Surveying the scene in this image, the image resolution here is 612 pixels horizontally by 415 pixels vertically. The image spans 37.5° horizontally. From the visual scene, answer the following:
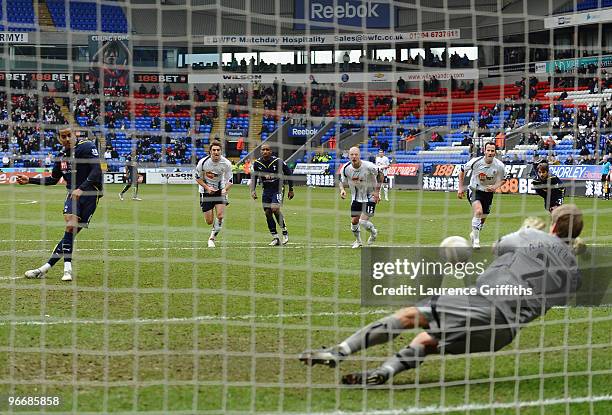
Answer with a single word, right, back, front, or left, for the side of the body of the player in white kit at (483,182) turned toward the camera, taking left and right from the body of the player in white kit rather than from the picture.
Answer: front

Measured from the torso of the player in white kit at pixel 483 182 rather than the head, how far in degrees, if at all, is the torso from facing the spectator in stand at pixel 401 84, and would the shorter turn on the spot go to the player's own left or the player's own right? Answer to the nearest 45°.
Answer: approximately 180°

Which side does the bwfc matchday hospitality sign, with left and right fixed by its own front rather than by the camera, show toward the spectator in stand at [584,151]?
left

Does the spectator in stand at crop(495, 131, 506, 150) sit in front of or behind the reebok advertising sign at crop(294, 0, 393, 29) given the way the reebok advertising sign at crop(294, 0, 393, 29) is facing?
in front

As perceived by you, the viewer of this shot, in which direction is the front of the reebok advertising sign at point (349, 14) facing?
facing the viewer

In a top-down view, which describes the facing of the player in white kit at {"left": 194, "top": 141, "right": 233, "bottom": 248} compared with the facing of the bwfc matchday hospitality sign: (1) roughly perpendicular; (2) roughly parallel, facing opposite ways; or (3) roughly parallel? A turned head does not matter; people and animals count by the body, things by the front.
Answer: roughly parallel

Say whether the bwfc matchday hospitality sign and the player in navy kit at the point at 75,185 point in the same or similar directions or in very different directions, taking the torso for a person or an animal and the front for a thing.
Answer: same or similar directions

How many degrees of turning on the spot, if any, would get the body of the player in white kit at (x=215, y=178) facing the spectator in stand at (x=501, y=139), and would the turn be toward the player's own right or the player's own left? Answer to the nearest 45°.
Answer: approximately 135° to the player's own left

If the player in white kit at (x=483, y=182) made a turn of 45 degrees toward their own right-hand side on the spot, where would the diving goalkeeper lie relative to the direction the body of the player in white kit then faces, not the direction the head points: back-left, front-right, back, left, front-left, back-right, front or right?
front-left

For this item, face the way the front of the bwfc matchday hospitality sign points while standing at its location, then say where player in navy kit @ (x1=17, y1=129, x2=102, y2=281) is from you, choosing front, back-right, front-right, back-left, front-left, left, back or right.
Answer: front

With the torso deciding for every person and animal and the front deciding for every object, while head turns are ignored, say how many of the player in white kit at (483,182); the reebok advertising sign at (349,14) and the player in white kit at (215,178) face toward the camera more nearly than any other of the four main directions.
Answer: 3

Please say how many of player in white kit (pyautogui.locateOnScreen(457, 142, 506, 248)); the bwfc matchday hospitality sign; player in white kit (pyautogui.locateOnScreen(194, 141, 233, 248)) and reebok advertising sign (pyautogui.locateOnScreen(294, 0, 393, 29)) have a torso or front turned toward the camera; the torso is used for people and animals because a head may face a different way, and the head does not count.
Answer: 4

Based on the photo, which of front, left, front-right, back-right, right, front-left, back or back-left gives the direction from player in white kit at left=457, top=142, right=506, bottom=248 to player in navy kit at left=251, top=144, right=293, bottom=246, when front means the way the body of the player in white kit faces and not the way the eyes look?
right

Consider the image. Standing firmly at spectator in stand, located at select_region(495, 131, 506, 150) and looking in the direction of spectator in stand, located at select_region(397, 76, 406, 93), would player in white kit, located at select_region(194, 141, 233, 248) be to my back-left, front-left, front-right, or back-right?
back-left

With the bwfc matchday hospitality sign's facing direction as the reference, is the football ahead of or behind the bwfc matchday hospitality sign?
ahead
